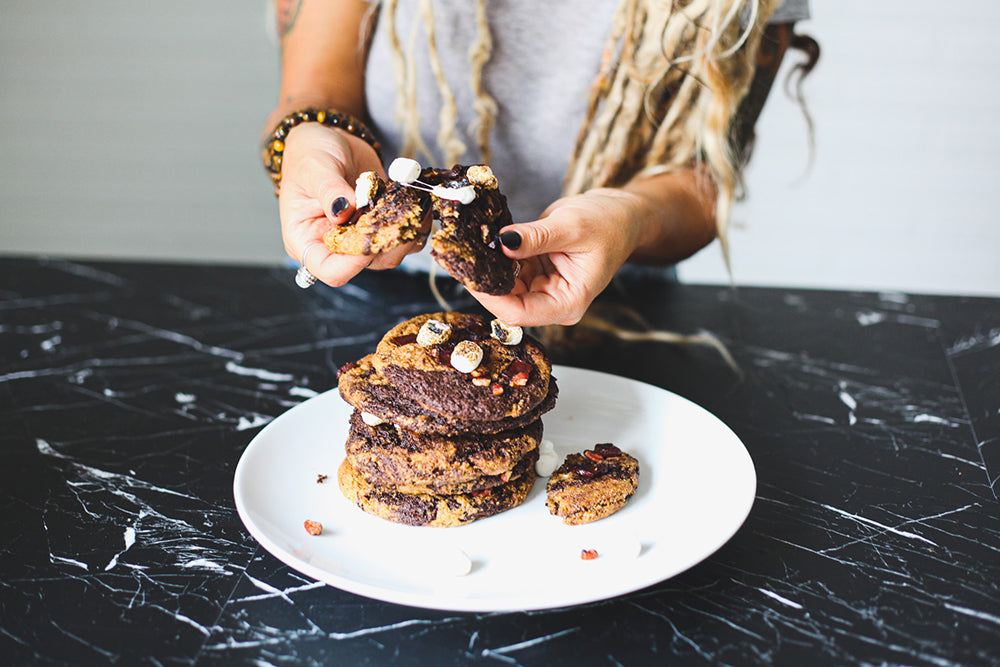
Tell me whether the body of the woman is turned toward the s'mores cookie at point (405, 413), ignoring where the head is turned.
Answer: yes

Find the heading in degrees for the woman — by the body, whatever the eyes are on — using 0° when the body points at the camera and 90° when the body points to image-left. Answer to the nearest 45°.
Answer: approximately 0°

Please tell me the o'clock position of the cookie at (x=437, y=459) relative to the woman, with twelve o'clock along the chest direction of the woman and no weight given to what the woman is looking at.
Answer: The cookie is roughly at 12 o'clock from the woman.

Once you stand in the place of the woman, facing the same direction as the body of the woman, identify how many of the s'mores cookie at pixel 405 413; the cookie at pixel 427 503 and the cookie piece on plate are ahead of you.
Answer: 3

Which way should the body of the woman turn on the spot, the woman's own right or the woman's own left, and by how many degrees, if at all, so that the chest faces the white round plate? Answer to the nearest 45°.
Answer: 0° — they already face it

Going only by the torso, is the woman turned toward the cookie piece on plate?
yes

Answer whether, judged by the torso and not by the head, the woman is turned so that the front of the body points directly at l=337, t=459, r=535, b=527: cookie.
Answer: yes

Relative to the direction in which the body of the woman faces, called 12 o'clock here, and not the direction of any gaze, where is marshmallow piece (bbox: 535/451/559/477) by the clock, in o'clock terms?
The marshmallow piece is roughly at 12 o'clock from the woman.
